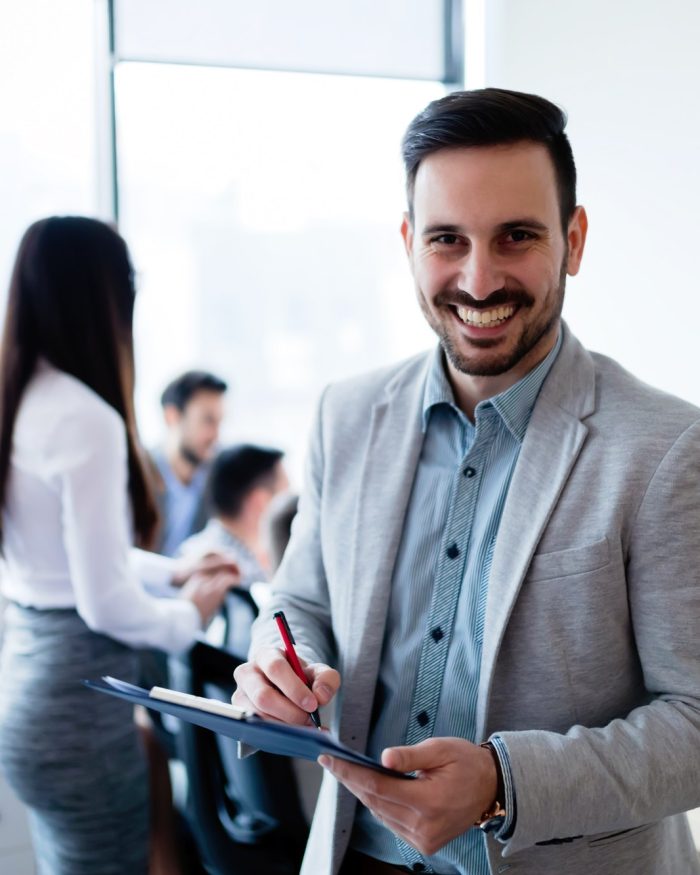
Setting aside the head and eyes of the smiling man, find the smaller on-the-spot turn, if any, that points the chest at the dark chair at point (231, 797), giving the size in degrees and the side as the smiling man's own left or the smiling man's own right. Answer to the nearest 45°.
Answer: approximately 90° to the smiling man's own right

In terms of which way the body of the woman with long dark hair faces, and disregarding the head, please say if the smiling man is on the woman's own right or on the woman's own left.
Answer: on the woman's own right

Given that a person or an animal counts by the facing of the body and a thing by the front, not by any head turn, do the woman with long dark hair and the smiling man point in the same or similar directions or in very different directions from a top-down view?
very different directions

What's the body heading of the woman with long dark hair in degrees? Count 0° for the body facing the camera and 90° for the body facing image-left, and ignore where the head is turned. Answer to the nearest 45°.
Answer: approximately 225°

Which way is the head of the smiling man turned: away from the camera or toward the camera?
toward the camera

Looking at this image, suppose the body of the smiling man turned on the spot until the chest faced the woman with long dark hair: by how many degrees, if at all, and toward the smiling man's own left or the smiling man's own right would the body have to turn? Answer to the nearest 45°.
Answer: approximately 90° to the smiling man's own right

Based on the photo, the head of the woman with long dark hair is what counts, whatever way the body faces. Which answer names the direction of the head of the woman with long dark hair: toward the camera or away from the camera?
away from the camera
